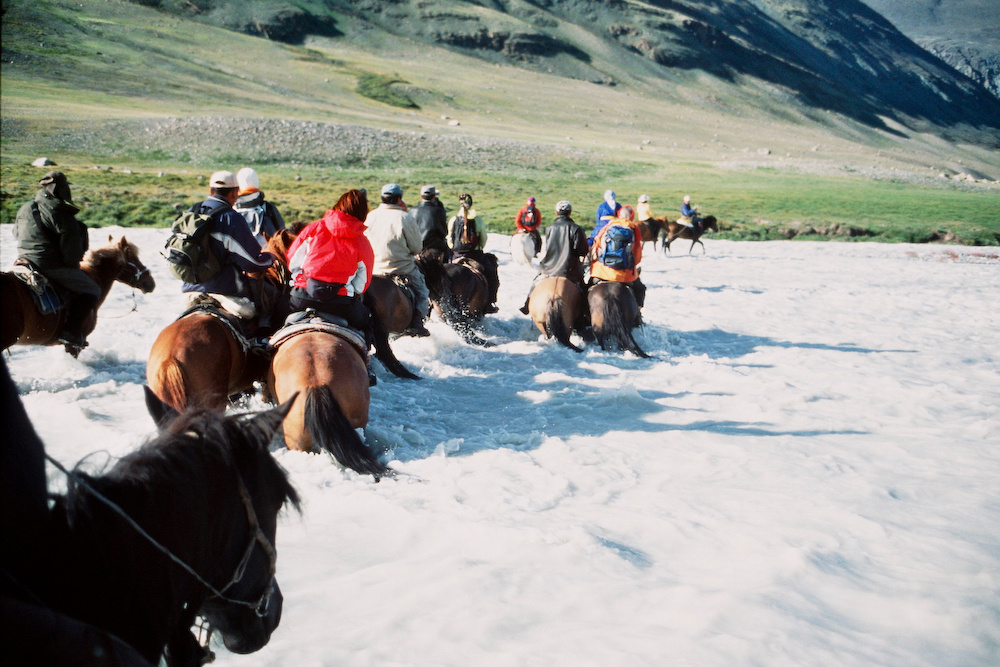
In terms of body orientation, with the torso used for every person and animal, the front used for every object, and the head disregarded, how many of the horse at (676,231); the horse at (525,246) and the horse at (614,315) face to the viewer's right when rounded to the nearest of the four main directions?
1

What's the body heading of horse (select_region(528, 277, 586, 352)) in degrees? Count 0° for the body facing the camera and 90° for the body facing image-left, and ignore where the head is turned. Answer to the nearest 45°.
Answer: approximately 180°

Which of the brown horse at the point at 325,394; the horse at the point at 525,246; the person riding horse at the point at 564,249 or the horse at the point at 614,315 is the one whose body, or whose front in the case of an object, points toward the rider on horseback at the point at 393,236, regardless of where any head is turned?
the brown horse

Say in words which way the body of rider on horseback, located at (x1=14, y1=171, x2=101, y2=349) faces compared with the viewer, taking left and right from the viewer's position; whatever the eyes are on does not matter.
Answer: facing away from the viewer and to the right of the viewer

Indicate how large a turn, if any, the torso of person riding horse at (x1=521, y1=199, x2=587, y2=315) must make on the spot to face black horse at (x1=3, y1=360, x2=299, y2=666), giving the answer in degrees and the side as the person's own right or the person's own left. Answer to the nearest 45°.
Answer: approximately 180°

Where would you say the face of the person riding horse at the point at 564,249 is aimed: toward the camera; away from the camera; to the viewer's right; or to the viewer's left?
away from the camera

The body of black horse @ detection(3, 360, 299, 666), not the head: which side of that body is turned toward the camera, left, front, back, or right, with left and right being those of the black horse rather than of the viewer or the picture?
right

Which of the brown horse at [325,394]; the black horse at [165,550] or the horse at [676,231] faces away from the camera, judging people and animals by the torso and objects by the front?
the brown horse

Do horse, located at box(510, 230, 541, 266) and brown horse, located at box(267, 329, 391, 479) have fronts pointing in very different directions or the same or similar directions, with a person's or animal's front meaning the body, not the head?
same or similar directions

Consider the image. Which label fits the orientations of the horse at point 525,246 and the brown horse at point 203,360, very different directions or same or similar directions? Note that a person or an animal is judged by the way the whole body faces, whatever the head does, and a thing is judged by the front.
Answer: same or similar directions

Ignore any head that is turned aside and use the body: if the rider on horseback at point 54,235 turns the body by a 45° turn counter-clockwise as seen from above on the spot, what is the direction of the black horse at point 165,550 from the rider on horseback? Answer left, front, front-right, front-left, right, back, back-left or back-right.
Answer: back

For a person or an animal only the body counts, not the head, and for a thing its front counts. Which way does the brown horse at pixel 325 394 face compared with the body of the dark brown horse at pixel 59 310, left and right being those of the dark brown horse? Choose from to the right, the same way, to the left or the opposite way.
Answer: to the left

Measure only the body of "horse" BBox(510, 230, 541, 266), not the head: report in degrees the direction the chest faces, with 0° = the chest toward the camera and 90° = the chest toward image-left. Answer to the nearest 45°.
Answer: approximately 180°

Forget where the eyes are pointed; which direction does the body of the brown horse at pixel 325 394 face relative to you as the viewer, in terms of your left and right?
facing away from the viewer

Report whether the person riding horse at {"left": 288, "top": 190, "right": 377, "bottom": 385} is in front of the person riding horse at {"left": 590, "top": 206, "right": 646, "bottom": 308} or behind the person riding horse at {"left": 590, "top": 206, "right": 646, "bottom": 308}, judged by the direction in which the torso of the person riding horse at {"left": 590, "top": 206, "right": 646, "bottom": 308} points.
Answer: behind

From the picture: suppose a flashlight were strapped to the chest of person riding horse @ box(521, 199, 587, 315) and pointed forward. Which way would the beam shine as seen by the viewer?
away from the camera
